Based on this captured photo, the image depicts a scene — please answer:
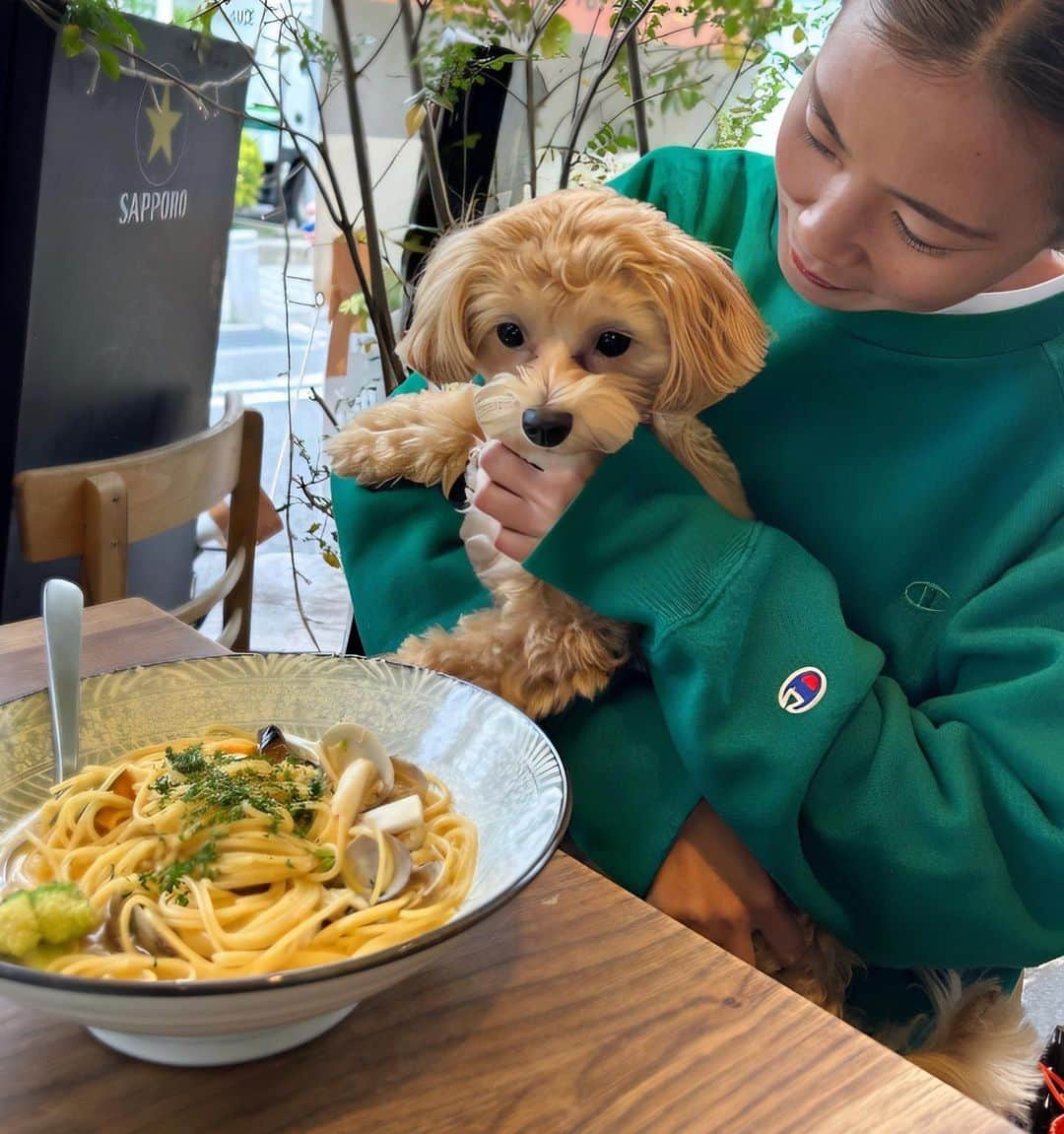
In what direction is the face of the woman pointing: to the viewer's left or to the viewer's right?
to the viewer's left

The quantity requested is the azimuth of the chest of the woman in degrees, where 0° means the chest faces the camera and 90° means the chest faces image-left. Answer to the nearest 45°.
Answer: approximately 45°
